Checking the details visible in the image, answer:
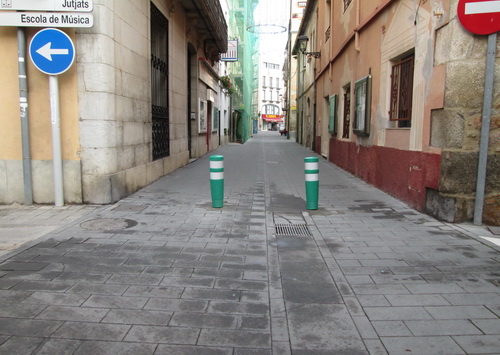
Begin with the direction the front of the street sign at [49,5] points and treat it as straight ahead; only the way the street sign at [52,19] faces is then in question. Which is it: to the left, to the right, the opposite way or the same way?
the same way

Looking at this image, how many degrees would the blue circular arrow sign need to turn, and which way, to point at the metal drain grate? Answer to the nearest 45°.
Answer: approximately 45° to its left

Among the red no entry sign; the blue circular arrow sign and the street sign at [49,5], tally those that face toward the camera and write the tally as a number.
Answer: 3

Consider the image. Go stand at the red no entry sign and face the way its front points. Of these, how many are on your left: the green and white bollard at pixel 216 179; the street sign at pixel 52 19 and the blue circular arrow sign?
0

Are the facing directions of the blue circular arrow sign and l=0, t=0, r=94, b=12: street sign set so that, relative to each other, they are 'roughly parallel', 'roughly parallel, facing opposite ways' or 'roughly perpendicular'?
roughly parallel

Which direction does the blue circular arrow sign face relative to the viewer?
toward the camera

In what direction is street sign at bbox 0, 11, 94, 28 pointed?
toward the camera

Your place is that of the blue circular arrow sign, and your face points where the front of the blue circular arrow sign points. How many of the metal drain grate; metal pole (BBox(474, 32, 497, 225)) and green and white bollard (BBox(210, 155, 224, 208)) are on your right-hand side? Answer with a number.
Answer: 0

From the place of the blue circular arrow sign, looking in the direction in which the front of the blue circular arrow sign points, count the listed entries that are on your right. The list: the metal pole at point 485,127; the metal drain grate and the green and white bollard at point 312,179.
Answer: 0

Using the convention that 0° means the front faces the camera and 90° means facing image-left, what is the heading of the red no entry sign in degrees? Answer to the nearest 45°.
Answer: approximately 0°

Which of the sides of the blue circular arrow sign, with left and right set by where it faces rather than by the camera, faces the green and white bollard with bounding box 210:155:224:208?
left

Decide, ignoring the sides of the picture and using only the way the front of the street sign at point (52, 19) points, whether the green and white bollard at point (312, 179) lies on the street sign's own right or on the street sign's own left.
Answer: on the street sign's own left

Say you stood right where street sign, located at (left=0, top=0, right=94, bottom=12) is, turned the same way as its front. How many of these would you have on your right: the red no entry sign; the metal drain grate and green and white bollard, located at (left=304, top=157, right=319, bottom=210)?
0

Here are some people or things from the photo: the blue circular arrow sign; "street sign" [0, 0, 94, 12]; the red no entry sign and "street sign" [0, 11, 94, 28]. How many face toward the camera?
4

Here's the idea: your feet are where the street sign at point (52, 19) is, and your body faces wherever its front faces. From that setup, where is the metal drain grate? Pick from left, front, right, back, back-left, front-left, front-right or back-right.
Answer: front-left

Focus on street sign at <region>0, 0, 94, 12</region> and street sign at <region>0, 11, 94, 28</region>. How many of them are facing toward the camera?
2
